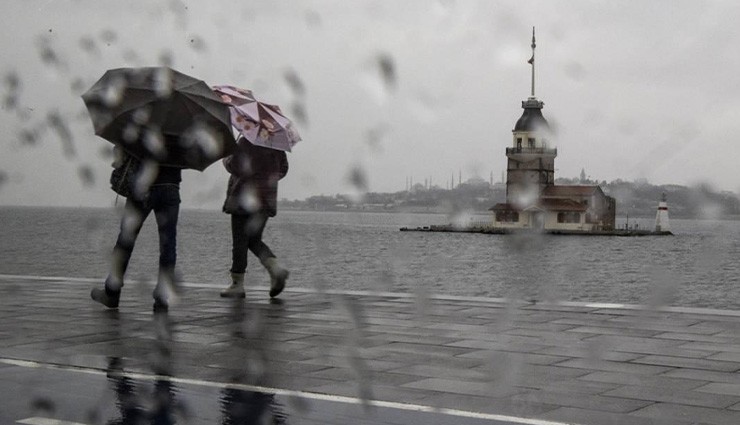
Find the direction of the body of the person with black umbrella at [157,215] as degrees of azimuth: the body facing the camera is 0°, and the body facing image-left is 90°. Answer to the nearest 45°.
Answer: approximately 135°

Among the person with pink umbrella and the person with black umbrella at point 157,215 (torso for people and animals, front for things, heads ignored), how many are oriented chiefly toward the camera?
0

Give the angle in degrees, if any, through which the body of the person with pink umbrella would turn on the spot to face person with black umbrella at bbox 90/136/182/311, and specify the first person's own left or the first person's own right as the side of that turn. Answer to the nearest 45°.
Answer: approximately 45° to the first person's own left

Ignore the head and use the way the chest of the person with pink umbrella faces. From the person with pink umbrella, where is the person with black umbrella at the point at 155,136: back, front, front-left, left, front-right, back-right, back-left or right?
front-left

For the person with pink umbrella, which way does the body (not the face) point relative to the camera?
to the viewer's left
